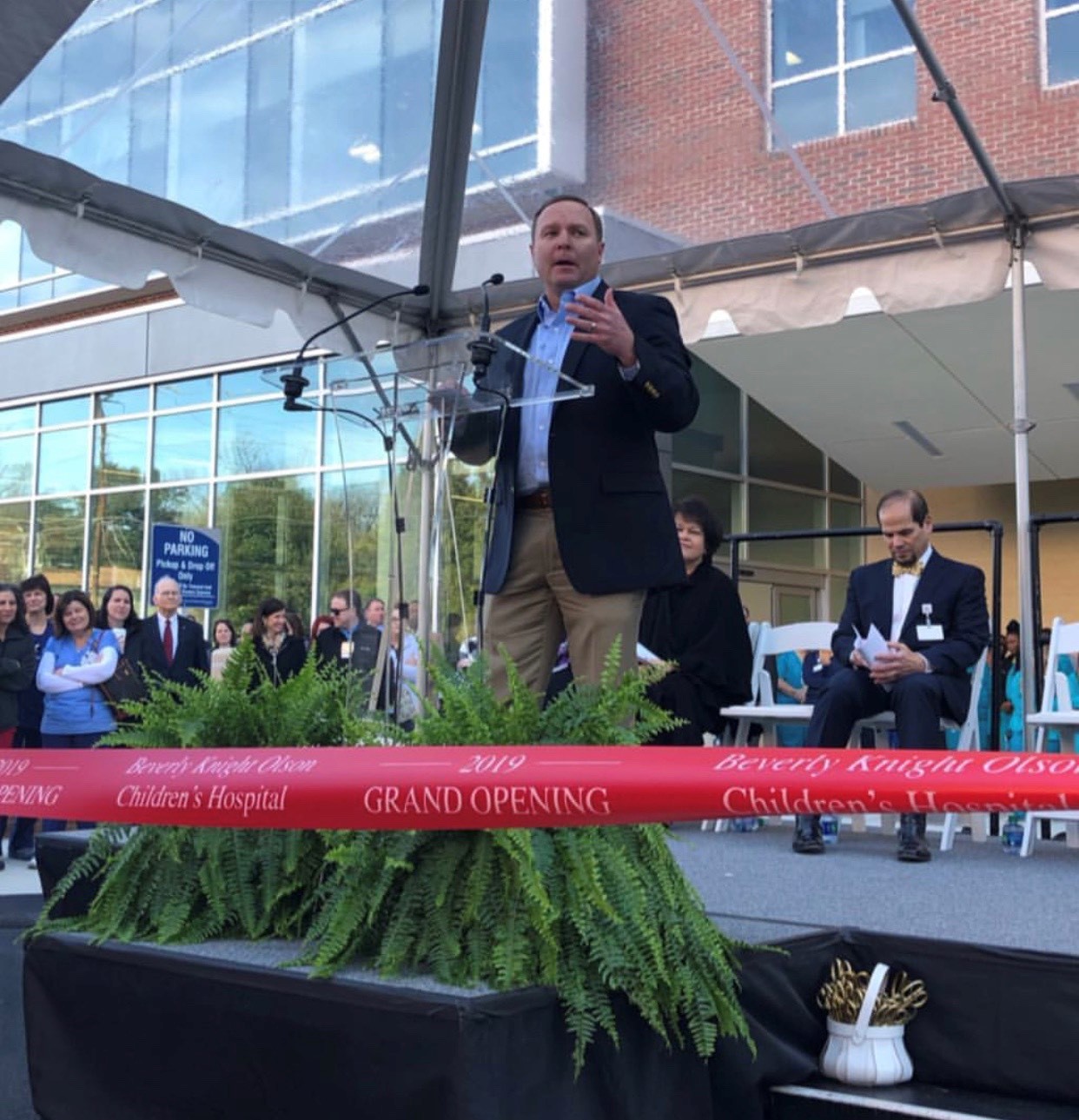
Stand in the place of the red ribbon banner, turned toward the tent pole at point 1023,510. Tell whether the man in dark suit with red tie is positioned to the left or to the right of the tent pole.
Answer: left

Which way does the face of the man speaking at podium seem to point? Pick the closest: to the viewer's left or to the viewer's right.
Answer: to the viewer's left

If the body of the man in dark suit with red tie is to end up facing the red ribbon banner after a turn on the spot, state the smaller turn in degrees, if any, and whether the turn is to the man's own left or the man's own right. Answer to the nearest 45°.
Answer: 0° — they already face it

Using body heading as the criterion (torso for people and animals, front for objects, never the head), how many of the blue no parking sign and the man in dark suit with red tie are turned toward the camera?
2

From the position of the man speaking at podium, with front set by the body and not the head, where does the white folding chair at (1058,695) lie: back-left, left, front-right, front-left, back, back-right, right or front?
back

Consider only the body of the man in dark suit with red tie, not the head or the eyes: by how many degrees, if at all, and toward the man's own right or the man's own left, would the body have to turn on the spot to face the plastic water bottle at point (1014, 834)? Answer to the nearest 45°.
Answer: approximately 45° to the man's own left

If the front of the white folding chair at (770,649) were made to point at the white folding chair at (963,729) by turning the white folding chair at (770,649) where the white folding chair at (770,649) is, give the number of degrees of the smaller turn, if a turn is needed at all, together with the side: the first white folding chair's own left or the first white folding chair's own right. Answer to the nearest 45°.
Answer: approximately 90° to the first white folding chair's own left
